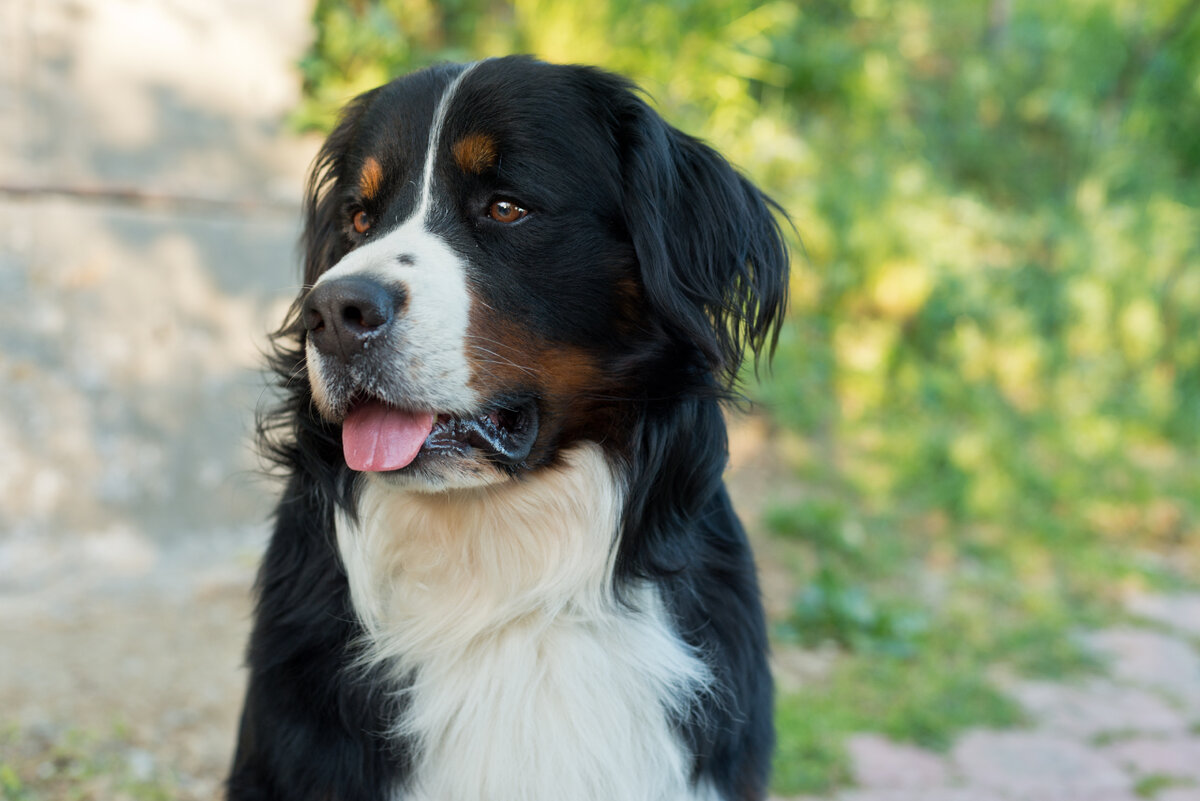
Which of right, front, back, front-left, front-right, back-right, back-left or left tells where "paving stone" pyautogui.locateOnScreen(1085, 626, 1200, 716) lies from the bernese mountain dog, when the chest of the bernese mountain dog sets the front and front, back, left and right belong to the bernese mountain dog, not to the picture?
back-left

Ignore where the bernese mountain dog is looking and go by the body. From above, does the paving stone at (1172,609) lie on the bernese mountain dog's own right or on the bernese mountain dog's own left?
on the bernese mountain dog's own left

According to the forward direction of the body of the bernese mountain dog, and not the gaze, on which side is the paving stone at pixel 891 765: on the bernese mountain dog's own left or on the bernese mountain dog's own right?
on the bernese mountain dog's own left

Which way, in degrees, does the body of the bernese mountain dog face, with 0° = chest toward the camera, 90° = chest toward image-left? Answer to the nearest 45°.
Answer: approximately 0°

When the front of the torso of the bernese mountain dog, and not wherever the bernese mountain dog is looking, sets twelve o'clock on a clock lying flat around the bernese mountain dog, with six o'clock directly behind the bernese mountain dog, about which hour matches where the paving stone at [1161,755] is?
The paving stone is roughly at 8 o'clock from the bernese mountain dog.

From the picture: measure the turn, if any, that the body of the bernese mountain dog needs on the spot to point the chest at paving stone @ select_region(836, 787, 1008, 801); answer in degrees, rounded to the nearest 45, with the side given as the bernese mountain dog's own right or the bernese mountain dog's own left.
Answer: approximately 135° to the bernese mountain dog's own left

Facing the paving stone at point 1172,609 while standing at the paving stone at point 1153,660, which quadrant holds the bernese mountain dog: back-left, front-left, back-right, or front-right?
back-left

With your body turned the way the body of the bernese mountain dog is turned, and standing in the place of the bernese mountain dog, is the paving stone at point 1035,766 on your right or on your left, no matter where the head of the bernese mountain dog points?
on your left
